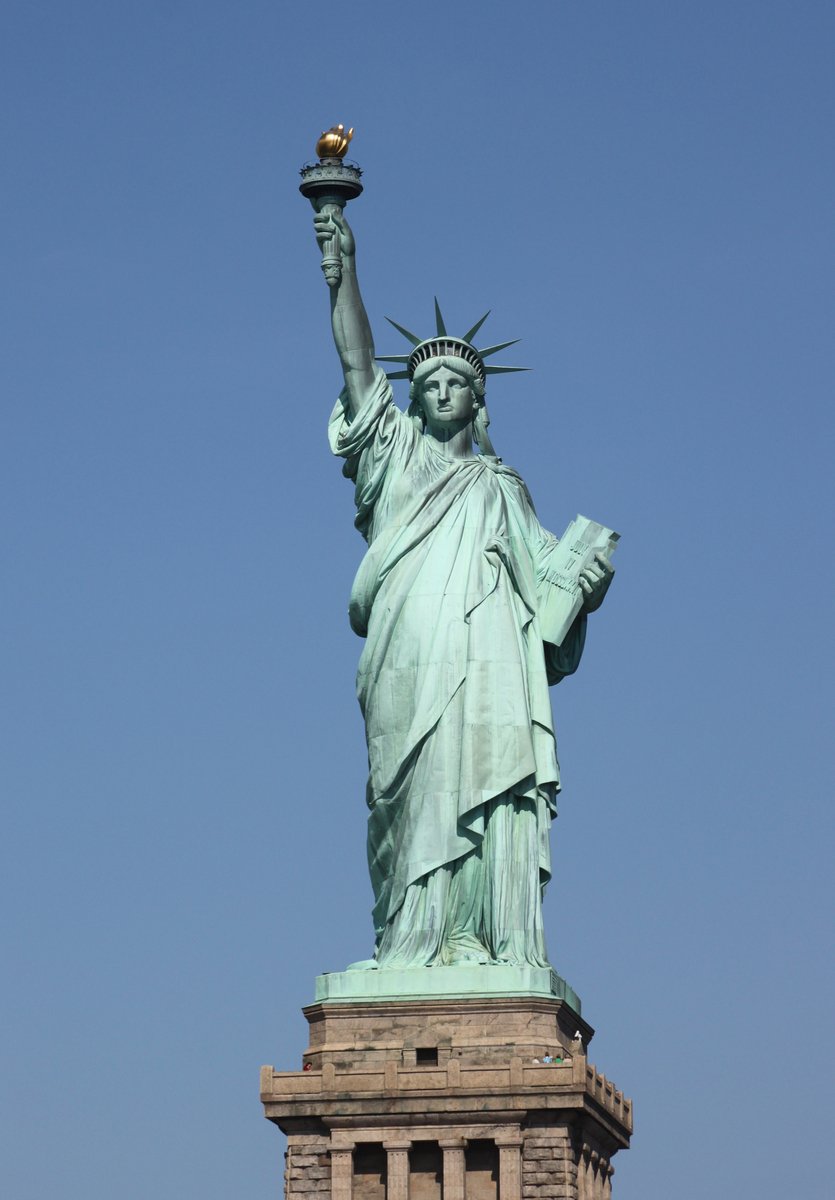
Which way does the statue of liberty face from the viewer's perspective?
toward the camera
